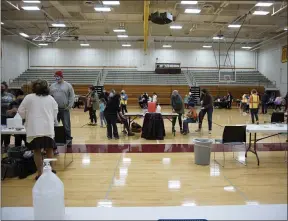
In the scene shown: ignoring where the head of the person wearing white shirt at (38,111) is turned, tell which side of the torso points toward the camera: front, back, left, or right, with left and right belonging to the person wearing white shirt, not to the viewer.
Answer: back

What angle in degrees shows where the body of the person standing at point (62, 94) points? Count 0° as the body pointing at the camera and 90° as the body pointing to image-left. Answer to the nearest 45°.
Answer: approximately 45°

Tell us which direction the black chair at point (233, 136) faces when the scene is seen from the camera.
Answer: facing away from the viewer and to the left of the viewer

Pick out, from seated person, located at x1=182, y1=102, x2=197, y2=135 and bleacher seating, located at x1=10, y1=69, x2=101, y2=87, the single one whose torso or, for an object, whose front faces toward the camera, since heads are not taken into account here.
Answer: the bleacher seating

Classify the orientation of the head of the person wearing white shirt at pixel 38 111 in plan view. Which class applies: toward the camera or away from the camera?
away from the camera

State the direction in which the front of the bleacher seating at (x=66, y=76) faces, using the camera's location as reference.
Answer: facing the viewer

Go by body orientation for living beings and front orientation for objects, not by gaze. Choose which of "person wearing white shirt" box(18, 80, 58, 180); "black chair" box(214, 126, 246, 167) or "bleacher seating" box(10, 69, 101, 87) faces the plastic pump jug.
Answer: the bleacher seating

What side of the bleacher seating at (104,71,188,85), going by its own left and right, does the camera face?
front

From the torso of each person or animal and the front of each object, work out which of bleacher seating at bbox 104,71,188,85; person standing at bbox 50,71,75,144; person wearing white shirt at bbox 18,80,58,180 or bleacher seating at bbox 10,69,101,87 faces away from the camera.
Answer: the person wearing white shirt
